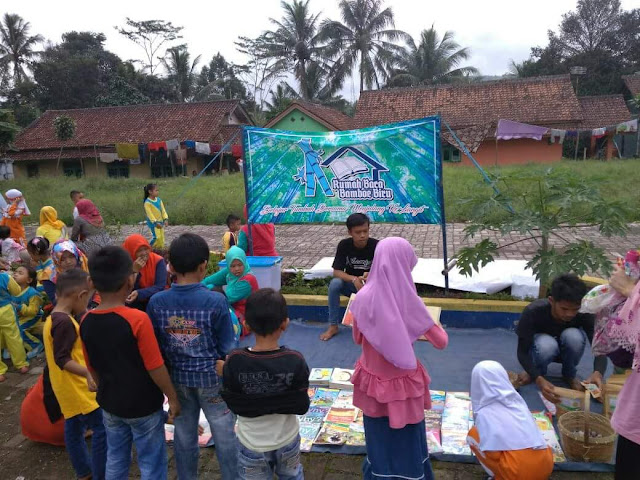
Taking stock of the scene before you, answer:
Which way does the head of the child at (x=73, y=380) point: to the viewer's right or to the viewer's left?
to the viewer's right

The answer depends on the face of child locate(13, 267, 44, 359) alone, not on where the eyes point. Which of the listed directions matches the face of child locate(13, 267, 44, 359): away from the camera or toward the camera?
toward the camera

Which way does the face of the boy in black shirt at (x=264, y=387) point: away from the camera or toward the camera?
away from the camera

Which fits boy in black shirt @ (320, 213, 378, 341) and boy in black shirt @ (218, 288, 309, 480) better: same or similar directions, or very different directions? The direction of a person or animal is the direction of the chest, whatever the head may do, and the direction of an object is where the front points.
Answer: very different directions

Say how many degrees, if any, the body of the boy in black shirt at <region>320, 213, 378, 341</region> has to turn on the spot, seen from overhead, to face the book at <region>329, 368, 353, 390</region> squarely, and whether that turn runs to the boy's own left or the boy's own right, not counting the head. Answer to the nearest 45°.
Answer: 0° — they already face it

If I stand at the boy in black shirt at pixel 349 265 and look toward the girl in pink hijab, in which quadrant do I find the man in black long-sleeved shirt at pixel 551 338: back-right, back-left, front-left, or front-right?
front-left

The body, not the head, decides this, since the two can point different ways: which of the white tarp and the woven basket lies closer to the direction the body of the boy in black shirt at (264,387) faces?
the white tarp

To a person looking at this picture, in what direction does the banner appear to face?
facing the viewer

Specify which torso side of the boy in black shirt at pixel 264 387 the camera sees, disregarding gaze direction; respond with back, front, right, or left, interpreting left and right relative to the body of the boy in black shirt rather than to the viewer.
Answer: back

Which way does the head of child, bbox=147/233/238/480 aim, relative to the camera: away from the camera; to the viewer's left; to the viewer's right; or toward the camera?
away from the camera

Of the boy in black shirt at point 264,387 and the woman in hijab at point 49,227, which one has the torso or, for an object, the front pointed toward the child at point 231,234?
the boy in black shirt

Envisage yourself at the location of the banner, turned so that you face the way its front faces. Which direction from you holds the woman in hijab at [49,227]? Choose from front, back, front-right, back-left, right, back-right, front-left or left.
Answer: right

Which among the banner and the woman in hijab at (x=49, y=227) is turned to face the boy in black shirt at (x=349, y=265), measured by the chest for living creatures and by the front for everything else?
the banner

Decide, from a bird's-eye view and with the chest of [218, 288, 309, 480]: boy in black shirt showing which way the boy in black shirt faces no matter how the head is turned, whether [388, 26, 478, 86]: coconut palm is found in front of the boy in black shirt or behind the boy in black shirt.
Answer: in front

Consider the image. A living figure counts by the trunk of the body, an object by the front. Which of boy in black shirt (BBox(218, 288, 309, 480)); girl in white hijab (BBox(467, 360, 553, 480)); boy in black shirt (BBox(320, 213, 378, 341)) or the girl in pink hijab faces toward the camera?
boy in black shirt (BBox(320, 213, 378, 341))
